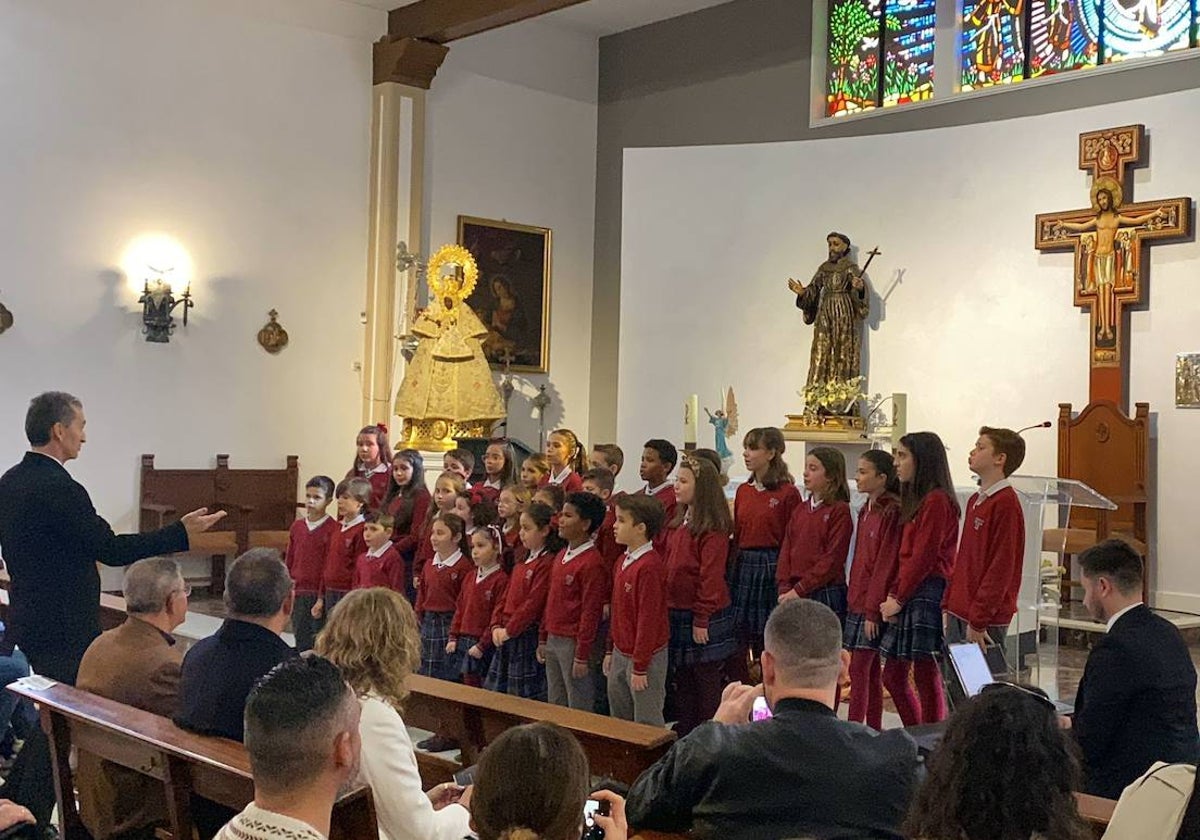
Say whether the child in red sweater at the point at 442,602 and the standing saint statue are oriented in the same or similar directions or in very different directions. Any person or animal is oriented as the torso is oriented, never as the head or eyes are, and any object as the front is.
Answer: same or similar directions

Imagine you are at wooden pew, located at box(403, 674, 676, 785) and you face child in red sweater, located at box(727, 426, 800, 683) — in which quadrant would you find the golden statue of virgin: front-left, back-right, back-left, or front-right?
front-left

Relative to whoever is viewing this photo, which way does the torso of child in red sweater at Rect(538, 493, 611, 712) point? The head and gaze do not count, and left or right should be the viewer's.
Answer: facing the viewer and to the left of the viewer

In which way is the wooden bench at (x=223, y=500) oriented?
toward the camera

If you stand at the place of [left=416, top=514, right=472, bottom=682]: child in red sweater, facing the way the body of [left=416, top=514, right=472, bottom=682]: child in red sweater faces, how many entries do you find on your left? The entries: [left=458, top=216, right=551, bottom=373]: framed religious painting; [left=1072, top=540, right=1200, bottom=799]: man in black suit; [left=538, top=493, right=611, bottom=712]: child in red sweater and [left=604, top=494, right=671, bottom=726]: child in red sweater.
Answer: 3

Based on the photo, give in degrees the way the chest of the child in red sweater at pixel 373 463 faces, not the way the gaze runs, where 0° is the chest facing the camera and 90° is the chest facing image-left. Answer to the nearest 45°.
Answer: approximately 45°

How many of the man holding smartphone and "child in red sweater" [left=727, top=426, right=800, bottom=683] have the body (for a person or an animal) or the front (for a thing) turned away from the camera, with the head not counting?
1

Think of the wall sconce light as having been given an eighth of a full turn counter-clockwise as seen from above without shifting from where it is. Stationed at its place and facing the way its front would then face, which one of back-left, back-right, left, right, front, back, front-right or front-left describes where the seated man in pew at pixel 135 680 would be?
right

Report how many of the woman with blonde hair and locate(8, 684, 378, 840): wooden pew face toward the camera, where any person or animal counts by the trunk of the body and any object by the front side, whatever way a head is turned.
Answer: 0

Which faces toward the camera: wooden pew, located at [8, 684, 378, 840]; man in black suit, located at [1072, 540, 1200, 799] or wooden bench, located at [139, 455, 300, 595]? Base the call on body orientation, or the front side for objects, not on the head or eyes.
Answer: the wooden bench

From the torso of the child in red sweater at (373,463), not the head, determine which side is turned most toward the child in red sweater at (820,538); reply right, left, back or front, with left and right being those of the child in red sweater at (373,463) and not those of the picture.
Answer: left

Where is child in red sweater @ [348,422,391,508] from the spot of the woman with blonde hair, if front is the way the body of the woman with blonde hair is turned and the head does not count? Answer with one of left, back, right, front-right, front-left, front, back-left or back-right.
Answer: front-left

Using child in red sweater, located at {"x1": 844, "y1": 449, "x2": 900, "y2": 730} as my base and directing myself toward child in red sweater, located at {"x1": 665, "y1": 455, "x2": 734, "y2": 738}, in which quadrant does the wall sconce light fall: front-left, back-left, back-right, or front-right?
front-right

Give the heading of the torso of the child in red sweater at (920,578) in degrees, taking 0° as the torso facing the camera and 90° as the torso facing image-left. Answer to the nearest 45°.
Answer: approximately 90°

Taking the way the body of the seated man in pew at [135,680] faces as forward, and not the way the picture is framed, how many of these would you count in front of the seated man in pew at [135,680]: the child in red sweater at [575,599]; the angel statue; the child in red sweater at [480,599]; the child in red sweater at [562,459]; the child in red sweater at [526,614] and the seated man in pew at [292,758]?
5

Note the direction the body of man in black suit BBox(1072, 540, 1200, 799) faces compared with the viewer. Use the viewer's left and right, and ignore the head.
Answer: facing away from the viewer and to the left of the viewer

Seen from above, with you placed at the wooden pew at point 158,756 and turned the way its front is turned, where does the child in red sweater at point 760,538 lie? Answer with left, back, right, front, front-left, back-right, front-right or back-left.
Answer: front

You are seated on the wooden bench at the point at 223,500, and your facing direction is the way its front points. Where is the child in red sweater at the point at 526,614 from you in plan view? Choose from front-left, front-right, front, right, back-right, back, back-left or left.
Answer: front

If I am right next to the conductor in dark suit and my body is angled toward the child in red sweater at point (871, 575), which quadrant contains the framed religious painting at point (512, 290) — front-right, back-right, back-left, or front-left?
front-left

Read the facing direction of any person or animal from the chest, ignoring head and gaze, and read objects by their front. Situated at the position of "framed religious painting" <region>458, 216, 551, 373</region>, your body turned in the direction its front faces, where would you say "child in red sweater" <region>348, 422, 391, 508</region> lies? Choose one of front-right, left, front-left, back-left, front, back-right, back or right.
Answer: front-right

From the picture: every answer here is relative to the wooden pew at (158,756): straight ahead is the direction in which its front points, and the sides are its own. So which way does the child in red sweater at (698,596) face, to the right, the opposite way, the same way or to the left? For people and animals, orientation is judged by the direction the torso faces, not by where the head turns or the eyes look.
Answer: the opposite way

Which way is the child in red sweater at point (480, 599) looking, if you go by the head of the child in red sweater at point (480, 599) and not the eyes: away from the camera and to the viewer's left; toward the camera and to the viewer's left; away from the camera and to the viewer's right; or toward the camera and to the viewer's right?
toward the camera and to the viewer's left

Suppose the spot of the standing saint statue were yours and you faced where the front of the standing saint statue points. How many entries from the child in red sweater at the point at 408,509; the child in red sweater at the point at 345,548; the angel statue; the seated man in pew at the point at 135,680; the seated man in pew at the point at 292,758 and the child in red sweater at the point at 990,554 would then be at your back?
0

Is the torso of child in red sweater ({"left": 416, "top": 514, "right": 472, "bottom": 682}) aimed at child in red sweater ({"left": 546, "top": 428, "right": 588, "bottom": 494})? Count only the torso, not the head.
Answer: no
